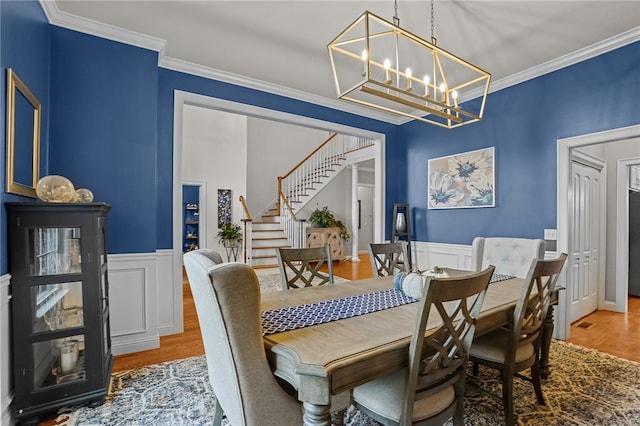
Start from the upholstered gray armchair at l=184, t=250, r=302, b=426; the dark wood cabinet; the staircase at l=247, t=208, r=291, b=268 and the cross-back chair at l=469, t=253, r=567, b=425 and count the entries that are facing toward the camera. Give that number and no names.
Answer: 1

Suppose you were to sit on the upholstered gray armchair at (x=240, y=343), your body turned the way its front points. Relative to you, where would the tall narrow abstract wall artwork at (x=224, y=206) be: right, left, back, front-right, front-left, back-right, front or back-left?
front-left

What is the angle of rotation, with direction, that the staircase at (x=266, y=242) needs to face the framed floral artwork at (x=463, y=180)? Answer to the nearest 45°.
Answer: approximately 45° to its left

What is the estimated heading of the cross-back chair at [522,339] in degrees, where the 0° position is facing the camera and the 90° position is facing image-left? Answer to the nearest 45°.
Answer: approximately 135°

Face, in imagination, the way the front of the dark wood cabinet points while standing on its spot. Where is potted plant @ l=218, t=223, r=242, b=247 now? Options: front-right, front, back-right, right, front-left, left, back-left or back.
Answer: front-left

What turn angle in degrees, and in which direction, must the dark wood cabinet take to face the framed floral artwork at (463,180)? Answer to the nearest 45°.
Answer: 0° — it already faces it

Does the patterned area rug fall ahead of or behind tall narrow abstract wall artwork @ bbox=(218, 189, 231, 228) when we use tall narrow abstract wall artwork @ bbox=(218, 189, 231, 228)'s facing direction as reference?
ahead

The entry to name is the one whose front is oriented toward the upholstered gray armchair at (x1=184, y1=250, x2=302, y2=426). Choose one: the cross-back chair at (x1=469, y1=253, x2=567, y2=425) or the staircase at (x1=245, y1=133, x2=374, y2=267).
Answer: the staircase

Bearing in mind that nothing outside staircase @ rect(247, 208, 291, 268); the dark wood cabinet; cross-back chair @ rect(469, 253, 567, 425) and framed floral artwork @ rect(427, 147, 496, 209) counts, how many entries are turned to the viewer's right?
0

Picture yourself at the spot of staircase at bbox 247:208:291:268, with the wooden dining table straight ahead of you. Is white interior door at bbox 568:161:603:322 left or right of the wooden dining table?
left

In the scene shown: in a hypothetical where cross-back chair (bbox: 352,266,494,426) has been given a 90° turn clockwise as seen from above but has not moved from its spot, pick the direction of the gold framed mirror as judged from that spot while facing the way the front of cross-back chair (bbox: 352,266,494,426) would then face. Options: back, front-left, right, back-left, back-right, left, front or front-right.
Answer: back-left

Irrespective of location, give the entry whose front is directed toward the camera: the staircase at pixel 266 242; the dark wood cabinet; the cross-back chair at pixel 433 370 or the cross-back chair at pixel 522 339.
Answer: the staircase

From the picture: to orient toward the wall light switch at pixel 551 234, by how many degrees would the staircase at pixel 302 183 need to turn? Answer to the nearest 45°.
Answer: approximately 45° to its left

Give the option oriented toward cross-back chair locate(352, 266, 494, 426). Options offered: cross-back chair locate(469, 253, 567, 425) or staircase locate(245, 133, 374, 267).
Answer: the staircase

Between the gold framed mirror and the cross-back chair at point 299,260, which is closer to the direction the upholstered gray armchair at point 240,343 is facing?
the cross-back chair
